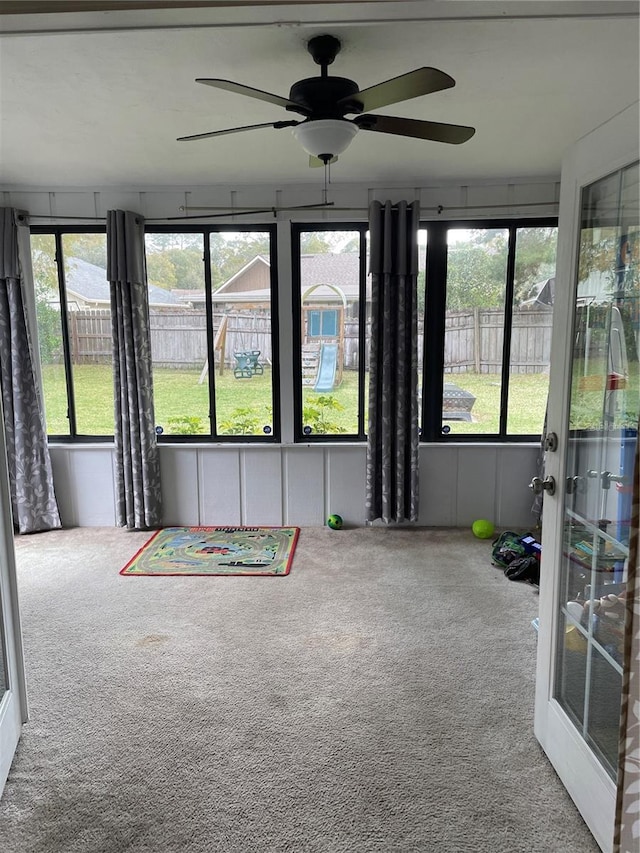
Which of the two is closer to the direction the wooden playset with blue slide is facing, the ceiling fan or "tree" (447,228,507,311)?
the ceiling fan

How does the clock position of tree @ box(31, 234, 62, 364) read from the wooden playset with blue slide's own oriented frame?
The tree is roughly at 3 o'clock from the wooden playset with blue slide.

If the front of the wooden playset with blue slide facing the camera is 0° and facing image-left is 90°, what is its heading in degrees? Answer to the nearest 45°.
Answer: approximately 0°

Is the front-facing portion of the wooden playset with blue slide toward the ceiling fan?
yes

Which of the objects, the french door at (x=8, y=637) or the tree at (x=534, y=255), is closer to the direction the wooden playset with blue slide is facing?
the french door
